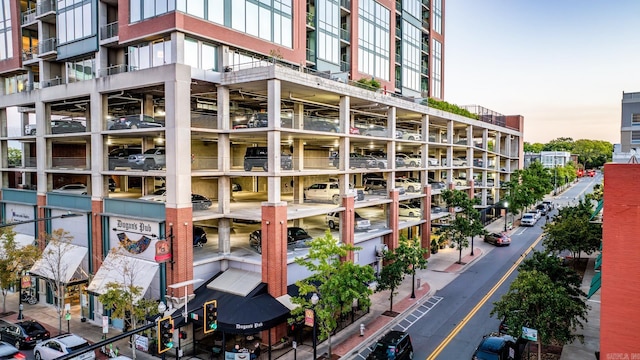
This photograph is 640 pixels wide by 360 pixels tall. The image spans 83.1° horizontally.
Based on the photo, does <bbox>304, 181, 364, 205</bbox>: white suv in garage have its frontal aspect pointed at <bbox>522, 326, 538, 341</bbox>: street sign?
no

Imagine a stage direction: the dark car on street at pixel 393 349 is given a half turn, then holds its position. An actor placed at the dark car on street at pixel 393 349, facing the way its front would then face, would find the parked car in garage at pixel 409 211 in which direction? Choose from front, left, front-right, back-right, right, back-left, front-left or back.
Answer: front-left

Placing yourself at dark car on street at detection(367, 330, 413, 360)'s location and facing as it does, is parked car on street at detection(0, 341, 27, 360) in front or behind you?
in front

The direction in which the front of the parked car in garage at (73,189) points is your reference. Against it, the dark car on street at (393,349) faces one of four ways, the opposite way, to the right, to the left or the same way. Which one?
the same way

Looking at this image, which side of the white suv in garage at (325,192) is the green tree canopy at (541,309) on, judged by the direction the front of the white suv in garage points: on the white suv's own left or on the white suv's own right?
on the white suv's own left

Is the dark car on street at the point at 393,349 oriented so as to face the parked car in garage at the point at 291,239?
no

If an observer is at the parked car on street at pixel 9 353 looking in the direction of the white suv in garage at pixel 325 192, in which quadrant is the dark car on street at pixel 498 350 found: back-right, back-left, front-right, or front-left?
front-right

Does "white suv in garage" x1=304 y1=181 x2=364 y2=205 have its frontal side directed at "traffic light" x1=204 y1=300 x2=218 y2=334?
no

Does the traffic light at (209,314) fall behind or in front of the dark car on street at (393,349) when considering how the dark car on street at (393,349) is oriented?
in front

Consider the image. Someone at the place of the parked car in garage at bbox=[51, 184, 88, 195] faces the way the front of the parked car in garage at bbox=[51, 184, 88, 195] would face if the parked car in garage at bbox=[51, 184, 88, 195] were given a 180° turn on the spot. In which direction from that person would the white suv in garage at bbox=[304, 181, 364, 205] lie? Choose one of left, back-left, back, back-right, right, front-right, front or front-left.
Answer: front-right

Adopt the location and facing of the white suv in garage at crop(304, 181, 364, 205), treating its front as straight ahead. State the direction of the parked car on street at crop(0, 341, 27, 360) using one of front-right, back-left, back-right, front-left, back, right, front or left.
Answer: front-left
